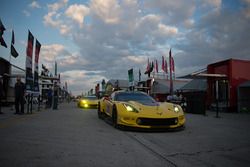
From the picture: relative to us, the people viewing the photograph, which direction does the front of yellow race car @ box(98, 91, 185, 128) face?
facing the viewer and to the right of the viewer

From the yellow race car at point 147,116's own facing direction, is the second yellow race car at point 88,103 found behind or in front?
behind

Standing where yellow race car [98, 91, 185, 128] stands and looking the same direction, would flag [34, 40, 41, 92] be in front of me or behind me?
behind

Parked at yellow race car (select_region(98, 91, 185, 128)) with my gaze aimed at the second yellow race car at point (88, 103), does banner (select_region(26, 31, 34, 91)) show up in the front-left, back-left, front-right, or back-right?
front-left

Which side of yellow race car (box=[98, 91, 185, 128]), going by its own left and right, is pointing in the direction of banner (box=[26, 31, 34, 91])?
back

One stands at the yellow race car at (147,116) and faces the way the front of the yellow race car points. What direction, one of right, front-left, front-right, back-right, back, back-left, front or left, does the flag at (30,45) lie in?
back
